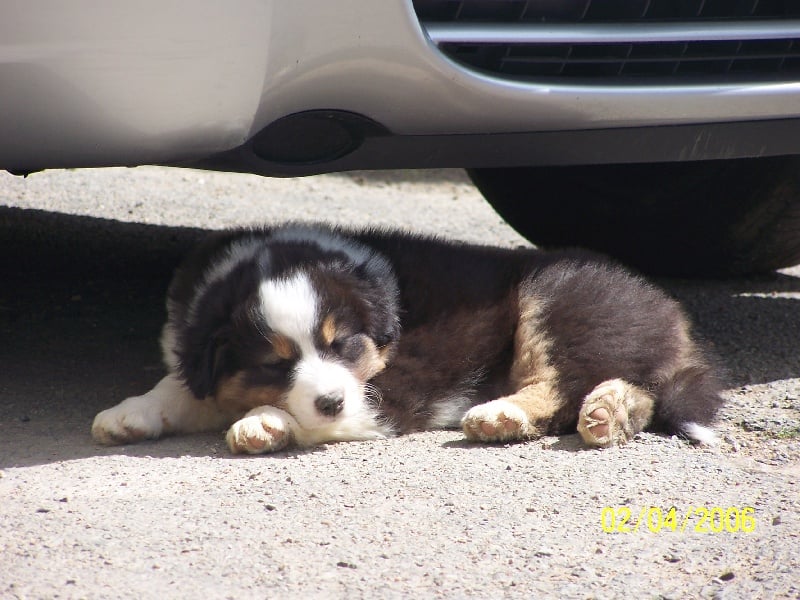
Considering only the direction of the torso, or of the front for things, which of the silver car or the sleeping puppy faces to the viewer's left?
the sleeping puppy

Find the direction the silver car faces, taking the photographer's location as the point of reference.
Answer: facing the viewer and to the right of the viewer

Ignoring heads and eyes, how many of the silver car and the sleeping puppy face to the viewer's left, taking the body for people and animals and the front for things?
1

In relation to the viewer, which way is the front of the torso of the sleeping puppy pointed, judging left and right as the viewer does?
facing to the left of the viewer
